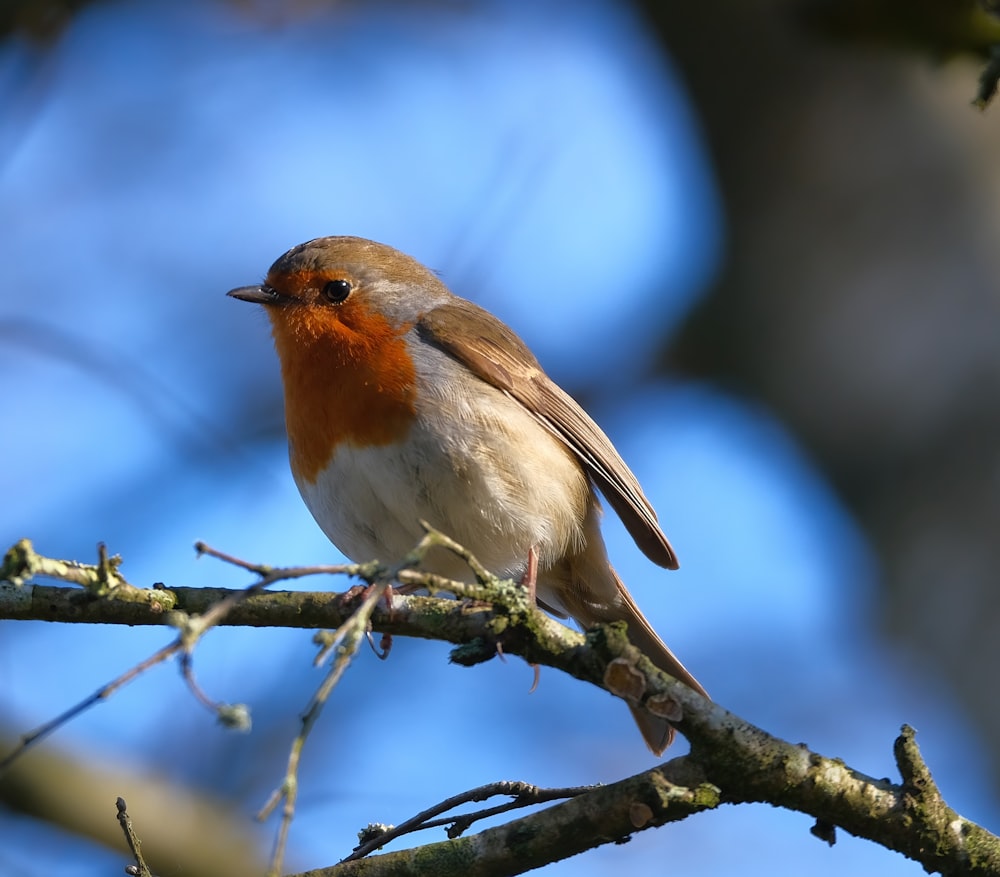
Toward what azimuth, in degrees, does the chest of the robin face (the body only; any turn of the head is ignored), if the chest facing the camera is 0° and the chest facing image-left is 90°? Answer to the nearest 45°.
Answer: approximately 90°
